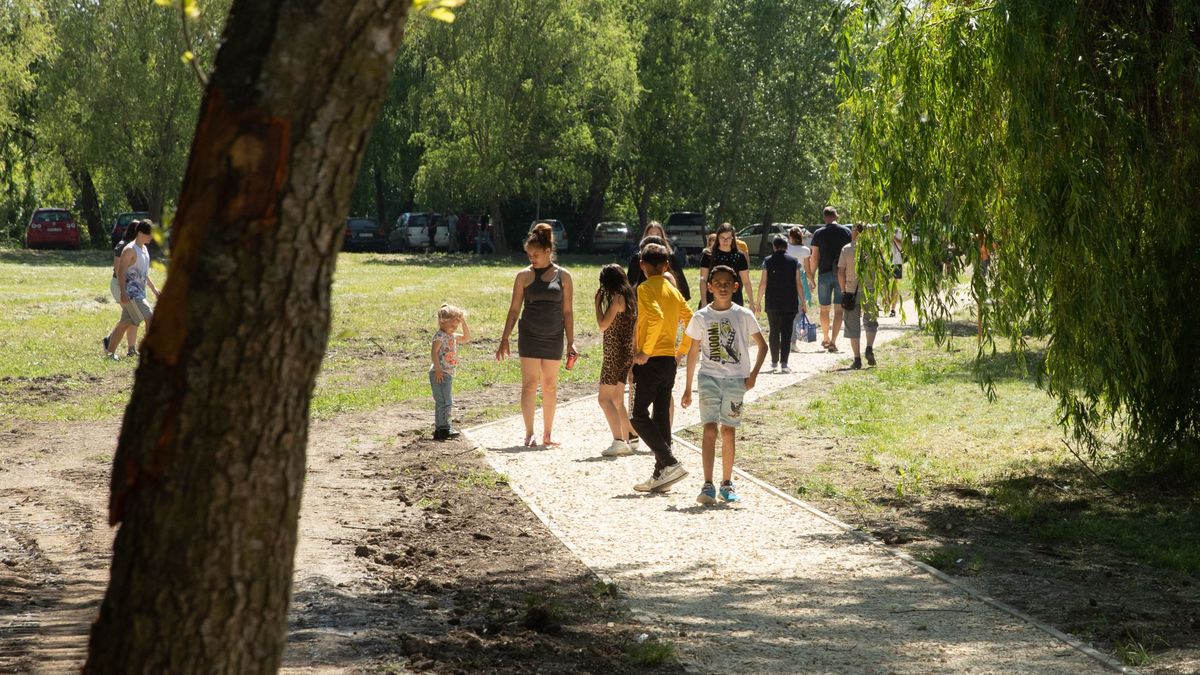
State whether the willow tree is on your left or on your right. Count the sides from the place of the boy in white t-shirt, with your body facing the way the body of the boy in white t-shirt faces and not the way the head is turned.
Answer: on your left

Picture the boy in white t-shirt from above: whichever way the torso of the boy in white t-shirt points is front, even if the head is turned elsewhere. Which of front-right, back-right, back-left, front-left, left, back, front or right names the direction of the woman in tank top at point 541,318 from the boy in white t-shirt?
back-right

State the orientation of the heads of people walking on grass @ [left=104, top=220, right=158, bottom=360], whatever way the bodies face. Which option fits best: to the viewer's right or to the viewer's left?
to the viewer's right

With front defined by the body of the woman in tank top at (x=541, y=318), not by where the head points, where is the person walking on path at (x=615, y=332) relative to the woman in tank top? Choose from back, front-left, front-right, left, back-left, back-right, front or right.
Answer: front-left

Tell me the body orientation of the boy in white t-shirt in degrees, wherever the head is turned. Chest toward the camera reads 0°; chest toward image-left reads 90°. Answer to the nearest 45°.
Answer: approximately 0°

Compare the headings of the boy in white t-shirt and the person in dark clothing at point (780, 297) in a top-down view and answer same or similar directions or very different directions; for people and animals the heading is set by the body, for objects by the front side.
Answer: very different directions
